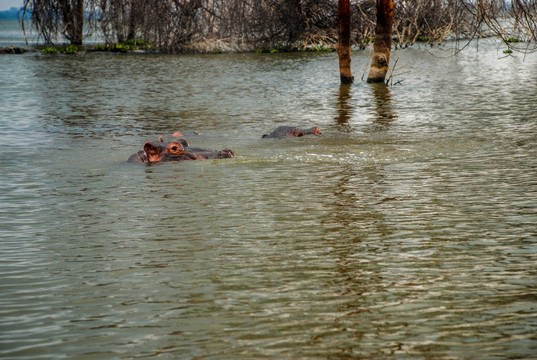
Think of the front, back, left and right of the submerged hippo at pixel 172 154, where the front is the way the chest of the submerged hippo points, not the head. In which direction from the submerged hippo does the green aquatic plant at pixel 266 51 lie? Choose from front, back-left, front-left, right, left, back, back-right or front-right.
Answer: left

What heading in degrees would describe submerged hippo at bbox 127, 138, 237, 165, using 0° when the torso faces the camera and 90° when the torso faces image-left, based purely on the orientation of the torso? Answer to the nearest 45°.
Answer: approximately 270°

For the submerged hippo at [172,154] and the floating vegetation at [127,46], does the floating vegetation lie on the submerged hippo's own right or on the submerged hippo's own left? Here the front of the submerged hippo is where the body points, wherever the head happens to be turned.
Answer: on the submerged hippo's own left

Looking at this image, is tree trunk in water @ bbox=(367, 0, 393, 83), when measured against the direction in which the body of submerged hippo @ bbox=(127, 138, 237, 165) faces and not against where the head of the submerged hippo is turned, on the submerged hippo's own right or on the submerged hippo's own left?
on the submerged hippo's own left

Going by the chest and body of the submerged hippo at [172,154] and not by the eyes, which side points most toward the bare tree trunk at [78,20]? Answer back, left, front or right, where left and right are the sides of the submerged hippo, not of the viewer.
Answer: left

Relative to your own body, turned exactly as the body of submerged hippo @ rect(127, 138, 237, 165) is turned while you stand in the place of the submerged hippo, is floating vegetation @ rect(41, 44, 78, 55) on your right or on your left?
on your left

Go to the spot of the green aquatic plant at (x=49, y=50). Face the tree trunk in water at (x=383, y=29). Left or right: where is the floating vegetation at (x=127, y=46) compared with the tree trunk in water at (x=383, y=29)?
left

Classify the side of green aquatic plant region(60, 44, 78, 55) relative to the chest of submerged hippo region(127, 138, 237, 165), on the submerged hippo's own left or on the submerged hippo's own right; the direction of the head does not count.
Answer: on the submerged hippo's own left

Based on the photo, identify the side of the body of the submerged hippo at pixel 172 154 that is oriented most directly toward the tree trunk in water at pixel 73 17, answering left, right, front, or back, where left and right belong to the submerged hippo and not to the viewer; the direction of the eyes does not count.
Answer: left
